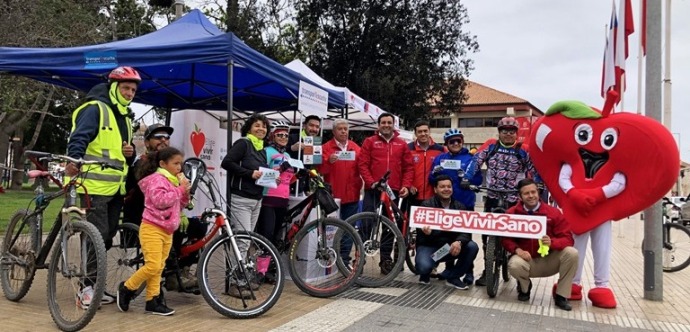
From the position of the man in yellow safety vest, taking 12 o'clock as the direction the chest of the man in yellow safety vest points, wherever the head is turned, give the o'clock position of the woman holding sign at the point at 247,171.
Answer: The woman holding sign is roughly at 10 o'clock from the man in yellow safety vest.

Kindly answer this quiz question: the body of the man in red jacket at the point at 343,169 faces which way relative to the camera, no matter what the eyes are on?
toward the camera

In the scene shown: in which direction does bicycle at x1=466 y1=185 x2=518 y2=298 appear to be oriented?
toward the camera

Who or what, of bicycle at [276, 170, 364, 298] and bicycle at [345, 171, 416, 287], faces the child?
bicycle at [345, 171, 416, 287]

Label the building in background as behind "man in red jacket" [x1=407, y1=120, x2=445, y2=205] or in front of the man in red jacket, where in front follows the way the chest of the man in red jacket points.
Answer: behind

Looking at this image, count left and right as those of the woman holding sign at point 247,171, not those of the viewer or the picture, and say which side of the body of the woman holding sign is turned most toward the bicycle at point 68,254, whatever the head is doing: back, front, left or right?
right

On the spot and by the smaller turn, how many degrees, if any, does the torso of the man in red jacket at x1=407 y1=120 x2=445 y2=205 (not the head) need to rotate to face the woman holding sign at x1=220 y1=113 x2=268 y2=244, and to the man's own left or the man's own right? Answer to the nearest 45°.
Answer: approximately 45° to the man's own right

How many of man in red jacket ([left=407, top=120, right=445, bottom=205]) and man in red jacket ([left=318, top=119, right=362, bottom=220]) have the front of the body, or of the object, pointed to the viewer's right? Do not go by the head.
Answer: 0

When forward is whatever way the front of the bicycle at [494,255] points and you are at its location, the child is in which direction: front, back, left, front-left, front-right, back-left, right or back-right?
front-right

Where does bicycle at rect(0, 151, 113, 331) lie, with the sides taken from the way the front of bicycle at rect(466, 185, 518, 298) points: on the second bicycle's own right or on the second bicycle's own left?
on the second bicycle's own right

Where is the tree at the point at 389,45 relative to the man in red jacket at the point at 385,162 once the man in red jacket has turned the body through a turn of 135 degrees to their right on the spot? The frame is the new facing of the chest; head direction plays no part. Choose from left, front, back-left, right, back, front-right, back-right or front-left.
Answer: front-right
